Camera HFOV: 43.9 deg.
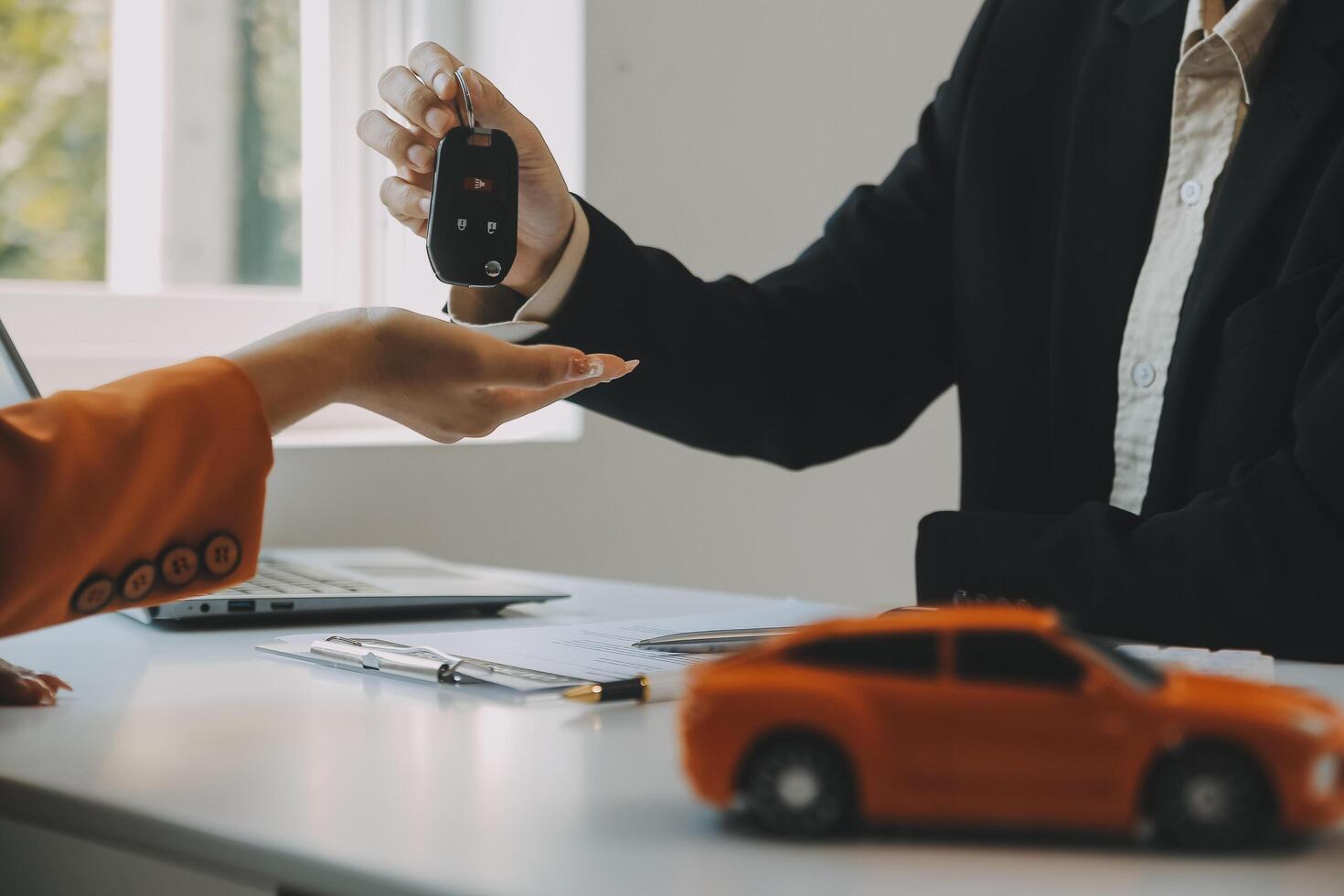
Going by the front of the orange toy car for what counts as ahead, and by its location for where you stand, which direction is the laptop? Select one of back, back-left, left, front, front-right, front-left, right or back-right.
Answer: back-left

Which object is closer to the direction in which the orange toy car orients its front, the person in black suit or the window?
the person in black suit

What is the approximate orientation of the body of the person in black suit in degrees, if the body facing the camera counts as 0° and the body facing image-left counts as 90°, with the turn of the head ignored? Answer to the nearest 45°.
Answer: approximately 45°

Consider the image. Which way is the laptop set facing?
to the viewer's right

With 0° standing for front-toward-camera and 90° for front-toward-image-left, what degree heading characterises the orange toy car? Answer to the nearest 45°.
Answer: approximately 270°

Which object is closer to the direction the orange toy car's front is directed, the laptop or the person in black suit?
the person in black suit

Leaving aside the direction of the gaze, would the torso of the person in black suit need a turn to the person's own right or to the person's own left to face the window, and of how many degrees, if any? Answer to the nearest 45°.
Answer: approximately 90° to the person's own right
